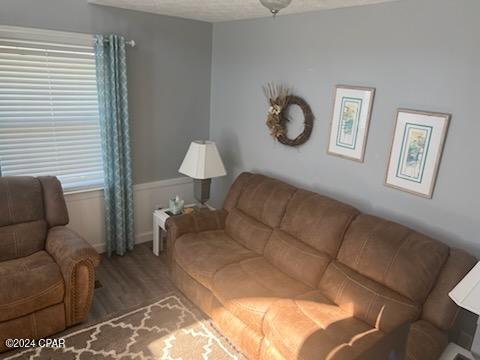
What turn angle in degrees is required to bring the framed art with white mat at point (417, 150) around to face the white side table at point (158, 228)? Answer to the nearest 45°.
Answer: approximately 45° to its right

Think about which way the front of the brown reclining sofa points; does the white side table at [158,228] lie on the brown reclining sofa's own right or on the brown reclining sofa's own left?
on the brown reclining sofa's own right

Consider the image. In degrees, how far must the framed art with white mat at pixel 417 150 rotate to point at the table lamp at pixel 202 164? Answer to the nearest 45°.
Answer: approximately 45° to its right

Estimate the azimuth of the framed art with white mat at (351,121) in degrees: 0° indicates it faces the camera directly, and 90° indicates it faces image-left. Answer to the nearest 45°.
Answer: approximately 45°

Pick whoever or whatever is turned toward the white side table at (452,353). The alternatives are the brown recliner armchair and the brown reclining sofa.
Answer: the brown recliner armchair

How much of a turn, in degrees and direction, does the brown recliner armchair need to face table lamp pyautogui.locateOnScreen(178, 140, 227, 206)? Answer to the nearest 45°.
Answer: approximately 45° to its left

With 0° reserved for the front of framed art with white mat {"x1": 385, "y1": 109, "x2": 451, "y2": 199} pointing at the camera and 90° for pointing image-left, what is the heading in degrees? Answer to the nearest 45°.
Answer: approximately 45°

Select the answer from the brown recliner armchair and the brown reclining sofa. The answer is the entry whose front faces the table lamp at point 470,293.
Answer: the brown recliner armchair
